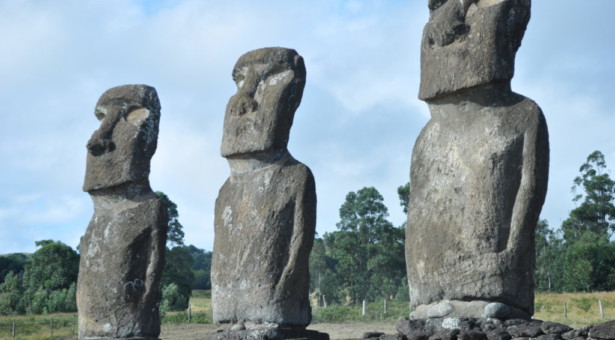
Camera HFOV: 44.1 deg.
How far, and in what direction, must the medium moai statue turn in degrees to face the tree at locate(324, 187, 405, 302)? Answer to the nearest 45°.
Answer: approximately 135° to its right

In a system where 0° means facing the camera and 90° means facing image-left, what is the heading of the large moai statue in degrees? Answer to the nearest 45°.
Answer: approximately 45°

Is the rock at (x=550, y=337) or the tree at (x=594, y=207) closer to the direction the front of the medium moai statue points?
the rock

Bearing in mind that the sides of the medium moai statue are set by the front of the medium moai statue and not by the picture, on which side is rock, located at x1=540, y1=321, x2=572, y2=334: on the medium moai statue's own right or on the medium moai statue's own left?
on the medium moai statue's own left

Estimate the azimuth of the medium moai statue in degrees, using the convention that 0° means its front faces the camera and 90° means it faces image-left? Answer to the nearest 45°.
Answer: approximately 45°

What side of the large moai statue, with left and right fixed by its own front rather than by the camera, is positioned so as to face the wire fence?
right

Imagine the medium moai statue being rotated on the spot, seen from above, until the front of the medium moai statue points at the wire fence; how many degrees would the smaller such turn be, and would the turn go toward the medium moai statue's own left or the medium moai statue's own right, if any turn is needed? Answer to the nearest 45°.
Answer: approximately 90° to the medium moai statue's own right
